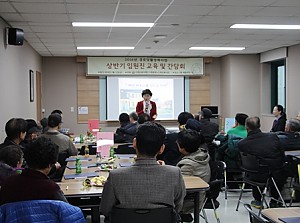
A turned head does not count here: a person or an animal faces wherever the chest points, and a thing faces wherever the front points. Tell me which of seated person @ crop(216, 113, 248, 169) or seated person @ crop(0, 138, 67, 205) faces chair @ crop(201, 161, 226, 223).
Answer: seated person @ crop(0, 138, 67, 205)

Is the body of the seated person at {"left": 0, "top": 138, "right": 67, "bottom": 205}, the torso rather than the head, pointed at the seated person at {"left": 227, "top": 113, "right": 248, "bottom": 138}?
yes

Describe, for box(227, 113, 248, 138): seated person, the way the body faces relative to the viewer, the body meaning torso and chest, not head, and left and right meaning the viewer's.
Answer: facing away from the viewer and to the left of the viewer

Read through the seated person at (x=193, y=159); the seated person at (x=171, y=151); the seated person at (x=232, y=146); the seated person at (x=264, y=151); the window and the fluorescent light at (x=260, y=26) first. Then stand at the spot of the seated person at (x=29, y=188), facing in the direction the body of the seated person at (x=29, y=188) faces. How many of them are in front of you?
6

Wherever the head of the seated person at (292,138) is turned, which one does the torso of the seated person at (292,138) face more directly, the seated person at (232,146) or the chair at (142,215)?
the seated person

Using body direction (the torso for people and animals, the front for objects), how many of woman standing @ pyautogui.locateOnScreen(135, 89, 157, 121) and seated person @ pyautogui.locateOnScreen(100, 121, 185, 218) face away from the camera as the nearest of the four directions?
1

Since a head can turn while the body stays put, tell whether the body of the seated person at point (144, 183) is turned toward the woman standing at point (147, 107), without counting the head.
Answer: yes

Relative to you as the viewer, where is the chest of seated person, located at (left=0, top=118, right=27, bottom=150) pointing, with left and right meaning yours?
facing away from the viewer and to the right of the viewer

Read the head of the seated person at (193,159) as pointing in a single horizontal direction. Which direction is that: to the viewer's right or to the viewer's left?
to the viewer's left

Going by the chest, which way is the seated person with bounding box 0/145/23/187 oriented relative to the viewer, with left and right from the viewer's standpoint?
facing away from the viewer and to the right of the viewer

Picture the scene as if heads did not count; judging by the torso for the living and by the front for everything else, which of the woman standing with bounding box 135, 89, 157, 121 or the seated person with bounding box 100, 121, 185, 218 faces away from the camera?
the seated person

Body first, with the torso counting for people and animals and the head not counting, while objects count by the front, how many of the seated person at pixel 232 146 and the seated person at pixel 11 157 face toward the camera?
0

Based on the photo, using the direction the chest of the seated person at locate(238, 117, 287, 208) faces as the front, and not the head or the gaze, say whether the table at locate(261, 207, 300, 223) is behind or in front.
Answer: behind

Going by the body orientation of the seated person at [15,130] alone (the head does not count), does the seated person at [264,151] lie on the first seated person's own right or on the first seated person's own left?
on the first seated person's own right

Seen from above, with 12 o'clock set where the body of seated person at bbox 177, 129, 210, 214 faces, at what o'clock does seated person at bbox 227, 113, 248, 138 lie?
seated person at bbox 227, 113, 248, 138 is roughly at 2 o'clock from seated person at bbox 177, 129, 210, 214.

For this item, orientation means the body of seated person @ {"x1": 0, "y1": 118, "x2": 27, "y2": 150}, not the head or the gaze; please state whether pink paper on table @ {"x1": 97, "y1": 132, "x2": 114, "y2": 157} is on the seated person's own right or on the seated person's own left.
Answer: on the seated person's own right
